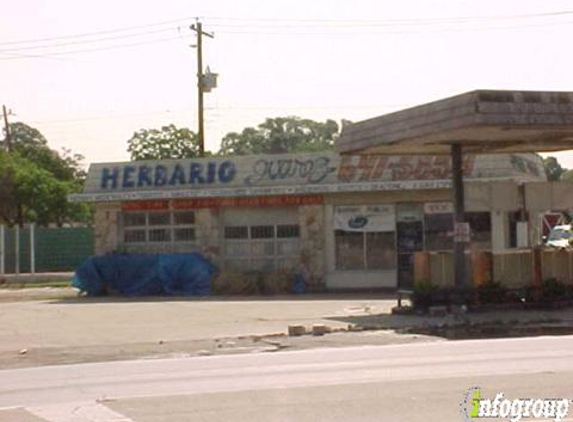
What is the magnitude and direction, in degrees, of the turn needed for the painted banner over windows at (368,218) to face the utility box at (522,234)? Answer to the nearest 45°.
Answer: approximately 90° to its left

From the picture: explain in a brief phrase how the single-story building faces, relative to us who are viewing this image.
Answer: facing the viewer

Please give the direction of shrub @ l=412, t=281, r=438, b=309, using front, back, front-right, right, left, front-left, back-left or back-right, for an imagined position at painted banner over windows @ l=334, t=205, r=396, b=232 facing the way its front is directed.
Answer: front

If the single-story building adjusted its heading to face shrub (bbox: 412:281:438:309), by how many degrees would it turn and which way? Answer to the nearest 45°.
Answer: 0° — it already faces it

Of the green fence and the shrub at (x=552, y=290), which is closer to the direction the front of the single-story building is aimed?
the shrub

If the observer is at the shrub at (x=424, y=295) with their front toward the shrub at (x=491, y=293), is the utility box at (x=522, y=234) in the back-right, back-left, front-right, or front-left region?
front-left

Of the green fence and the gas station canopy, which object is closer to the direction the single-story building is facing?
the gas station canopy

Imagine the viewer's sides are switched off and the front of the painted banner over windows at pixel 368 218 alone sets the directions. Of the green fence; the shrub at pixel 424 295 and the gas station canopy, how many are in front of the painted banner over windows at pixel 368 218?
2

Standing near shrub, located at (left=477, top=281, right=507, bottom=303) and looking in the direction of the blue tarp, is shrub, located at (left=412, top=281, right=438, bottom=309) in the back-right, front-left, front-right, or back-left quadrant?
front-left

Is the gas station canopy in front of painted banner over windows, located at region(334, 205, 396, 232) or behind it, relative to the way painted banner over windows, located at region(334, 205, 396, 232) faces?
in front

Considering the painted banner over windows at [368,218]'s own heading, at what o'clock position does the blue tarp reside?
The blue tarp is roughly at 3 o'clock from the painted banner over windows.

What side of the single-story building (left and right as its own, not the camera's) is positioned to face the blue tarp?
right

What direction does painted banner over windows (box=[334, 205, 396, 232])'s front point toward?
toward the camera

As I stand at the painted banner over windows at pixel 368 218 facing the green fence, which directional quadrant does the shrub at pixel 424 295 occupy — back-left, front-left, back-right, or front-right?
back-left
